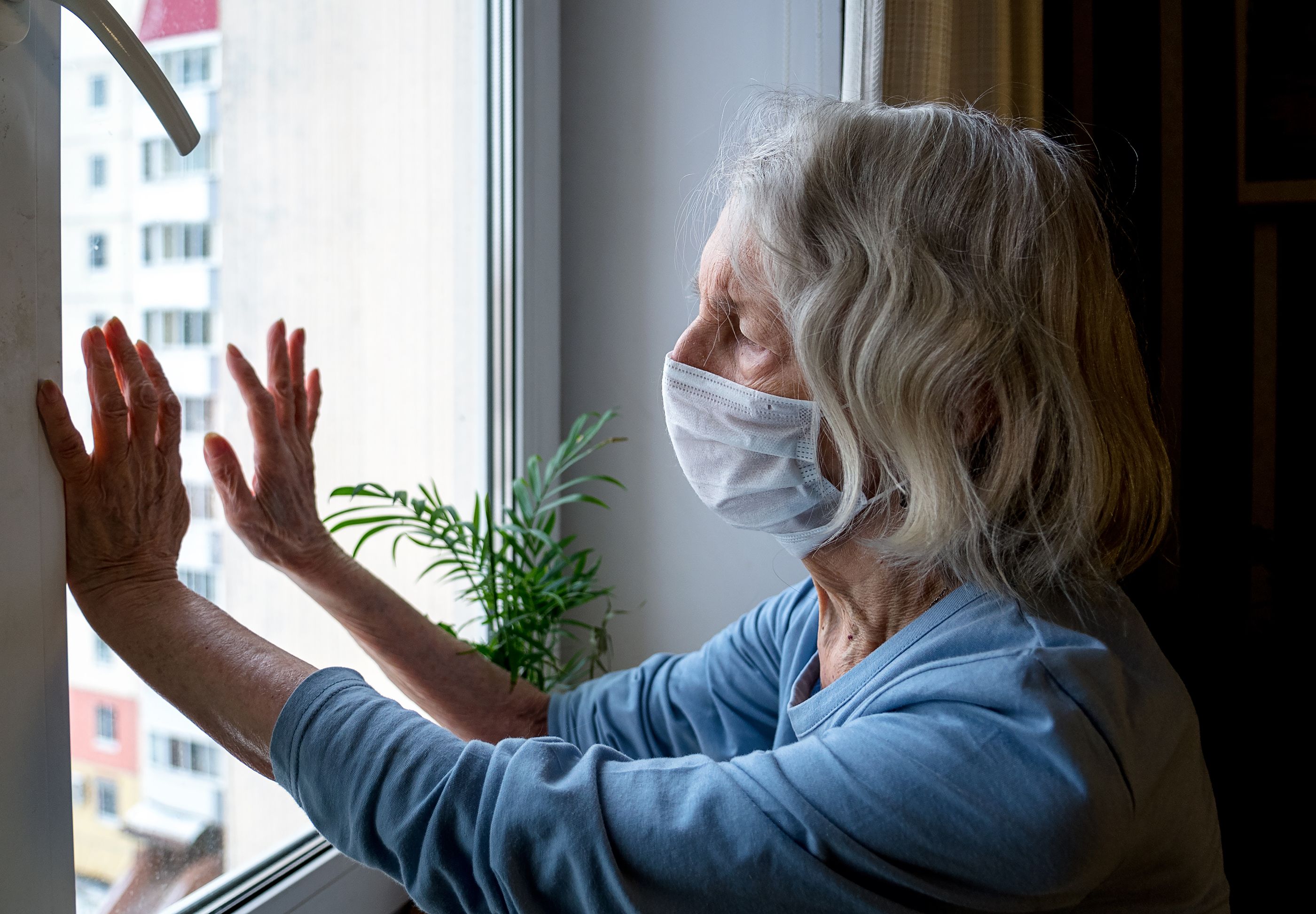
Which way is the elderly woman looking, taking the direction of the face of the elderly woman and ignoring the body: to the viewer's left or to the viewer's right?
to the viewer's left

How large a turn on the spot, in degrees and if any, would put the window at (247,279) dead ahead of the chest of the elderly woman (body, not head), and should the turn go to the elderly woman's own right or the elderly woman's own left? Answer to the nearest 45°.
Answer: approximately 45° to the elderly woman's own right

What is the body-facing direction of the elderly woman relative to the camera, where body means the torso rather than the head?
to the viewer's left
